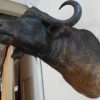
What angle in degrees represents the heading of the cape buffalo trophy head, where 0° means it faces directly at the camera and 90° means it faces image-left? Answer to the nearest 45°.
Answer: approximately 90°
